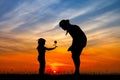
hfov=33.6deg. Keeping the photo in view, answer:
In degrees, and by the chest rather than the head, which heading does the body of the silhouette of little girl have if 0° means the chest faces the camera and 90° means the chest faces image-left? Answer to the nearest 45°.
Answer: approximately 270°

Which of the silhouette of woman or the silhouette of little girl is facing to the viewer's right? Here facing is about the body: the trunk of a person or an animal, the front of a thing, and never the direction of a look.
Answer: the silhouette of little girl

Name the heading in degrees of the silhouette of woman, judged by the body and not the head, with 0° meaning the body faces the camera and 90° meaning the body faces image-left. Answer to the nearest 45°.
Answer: approximately 90°

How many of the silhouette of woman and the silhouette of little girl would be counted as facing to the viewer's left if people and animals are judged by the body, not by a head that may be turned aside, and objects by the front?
1

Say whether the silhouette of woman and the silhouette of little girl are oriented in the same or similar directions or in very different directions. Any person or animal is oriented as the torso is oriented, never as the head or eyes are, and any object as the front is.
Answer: very different directions

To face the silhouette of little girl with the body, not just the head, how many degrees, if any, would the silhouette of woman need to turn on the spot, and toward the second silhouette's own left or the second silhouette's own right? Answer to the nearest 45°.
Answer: approximately 45° to the second silhouette's own right
